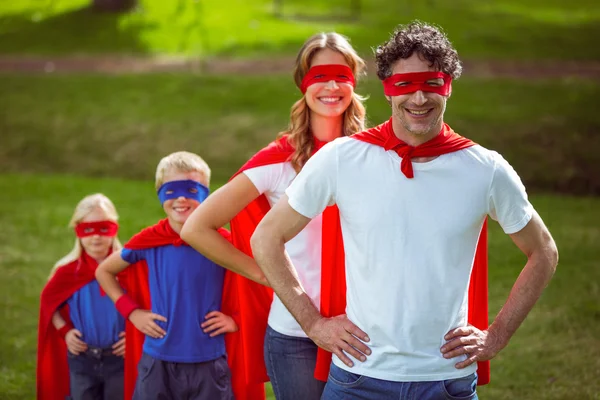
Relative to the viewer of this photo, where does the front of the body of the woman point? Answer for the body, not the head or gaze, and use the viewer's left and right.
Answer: facing the viewer and to the right of the viewer

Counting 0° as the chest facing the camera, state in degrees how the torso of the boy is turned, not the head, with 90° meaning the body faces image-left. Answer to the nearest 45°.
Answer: approximately 0°

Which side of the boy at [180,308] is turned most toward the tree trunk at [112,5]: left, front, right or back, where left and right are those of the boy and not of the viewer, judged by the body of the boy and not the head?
back

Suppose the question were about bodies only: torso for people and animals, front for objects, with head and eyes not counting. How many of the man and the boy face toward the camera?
2

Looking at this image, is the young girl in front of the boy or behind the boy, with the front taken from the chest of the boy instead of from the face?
behind

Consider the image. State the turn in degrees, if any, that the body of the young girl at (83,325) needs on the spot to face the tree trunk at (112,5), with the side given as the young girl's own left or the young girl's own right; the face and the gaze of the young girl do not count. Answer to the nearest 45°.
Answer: approximately 180°

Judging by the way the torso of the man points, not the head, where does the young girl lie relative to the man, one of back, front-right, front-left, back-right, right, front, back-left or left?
back-right

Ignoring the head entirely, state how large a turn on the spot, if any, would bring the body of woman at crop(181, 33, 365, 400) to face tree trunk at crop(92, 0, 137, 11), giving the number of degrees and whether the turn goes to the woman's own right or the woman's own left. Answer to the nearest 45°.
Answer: approximately 135° to the woman's own left

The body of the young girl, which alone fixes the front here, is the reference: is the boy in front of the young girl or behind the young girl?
in front

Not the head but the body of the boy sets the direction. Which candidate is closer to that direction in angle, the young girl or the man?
the man

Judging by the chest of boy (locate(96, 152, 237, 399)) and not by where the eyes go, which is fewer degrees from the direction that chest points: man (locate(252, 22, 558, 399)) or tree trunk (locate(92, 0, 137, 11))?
the man
